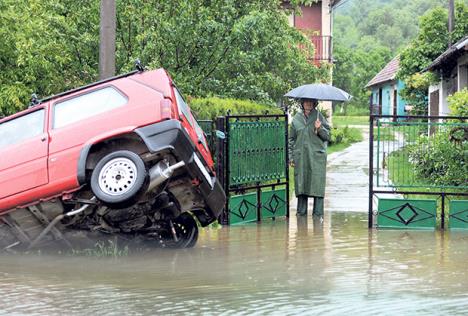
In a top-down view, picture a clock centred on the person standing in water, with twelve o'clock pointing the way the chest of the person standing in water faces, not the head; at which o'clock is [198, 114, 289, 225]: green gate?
The green gate is roughly at 2 o'clock from the person standing in water.

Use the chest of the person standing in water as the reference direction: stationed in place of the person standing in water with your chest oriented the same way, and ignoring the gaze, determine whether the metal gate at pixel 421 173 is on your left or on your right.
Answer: on your left

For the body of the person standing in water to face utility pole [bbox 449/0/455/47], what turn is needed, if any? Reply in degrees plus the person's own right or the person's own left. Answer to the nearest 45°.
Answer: approximately 180°

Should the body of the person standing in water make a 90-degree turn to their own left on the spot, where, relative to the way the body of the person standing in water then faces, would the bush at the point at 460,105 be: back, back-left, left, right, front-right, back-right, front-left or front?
front-left

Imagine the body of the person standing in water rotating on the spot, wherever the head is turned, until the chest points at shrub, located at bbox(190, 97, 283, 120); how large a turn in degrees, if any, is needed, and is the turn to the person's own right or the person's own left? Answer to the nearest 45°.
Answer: approximately 90° to the person's own right

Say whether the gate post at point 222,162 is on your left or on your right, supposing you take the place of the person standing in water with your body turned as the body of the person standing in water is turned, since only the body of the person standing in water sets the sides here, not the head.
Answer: on your right

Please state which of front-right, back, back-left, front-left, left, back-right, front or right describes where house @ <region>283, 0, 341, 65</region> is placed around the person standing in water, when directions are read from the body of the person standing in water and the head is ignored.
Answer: back

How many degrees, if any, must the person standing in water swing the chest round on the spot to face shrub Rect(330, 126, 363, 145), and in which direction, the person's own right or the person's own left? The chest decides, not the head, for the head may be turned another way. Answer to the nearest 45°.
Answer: approximately 180°

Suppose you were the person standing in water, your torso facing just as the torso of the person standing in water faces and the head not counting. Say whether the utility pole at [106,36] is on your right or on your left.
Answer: on your right

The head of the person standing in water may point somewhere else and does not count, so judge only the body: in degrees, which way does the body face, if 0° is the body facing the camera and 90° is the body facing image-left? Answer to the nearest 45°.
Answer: approximately 0°
